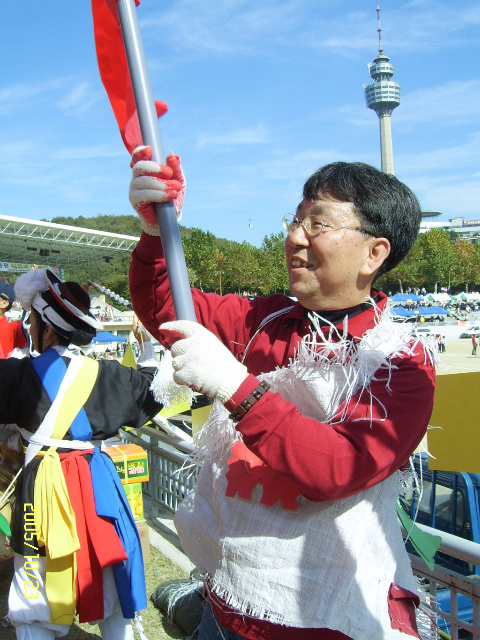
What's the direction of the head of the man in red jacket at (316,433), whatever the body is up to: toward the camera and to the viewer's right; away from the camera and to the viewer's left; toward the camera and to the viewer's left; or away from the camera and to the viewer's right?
toward the camera and to the viewer's left

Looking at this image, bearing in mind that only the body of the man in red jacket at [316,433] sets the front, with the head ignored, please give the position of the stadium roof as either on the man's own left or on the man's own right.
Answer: on the man's own right

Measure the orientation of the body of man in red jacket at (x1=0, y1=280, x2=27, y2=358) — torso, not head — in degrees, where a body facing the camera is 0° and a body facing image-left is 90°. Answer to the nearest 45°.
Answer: approximately 45°

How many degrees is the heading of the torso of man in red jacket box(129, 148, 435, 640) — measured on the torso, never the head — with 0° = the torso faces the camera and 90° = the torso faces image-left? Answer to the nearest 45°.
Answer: approximately 45°

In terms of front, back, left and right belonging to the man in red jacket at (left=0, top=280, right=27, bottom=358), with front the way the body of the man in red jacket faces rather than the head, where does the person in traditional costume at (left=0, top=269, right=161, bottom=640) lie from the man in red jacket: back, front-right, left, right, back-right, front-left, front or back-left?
front-left

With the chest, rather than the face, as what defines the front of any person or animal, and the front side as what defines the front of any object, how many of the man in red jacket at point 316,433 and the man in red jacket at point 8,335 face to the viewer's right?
0

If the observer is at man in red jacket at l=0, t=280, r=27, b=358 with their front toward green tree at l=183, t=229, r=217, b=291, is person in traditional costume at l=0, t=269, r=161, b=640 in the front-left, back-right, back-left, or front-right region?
back-right

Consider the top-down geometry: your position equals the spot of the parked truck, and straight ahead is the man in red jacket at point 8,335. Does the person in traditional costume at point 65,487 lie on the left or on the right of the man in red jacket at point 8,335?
left
